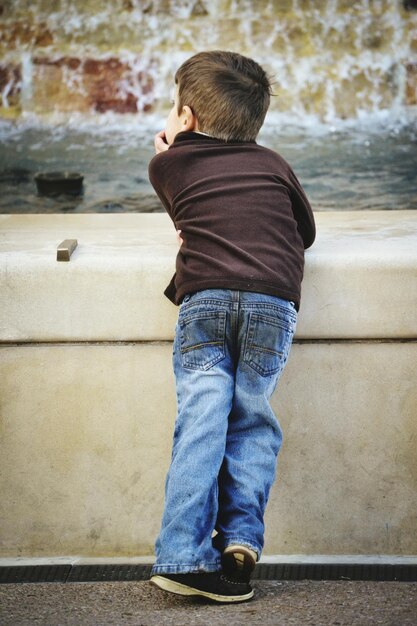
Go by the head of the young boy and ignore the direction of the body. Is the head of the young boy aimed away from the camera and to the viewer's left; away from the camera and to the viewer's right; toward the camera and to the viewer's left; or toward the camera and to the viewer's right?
away from the camera and to the viewer's left

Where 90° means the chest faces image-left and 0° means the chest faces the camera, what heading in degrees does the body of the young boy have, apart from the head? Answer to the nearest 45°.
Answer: approximately 180°
